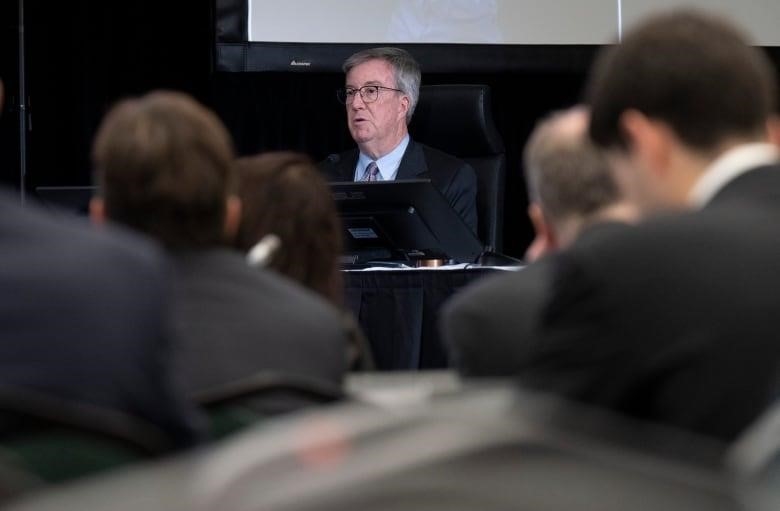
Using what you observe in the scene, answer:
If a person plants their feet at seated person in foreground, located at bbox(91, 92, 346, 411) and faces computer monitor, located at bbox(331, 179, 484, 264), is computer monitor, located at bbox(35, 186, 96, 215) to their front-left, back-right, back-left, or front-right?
front-left

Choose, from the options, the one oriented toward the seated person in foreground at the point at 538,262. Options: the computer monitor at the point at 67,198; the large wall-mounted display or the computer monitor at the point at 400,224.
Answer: the large wall-mounted display

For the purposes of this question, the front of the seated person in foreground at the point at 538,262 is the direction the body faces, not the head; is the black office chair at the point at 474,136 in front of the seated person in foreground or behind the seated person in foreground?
in front

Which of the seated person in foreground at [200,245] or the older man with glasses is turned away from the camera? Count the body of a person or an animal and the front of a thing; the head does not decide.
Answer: the seated person in foreground

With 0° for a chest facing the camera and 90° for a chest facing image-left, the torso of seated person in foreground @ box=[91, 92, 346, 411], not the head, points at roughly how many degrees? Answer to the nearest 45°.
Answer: approximately 180°

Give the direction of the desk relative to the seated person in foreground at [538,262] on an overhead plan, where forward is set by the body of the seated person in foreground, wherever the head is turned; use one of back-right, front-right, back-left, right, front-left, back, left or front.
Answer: front

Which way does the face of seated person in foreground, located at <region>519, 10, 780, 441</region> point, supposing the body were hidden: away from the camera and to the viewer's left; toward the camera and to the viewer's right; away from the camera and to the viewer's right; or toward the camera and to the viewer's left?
away from the camera and to the viewer's left

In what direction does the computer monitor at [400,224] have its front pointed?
away from the camera

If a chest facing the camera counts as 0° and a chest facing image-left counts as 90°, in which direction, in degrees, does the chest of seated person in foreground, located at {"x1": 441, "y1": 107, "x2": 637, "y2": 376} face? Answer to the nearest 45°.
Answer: approximately 180°

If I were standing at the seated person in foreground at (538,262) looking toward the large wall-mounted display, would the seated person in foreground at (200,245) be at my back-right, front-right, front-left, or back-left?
back-left

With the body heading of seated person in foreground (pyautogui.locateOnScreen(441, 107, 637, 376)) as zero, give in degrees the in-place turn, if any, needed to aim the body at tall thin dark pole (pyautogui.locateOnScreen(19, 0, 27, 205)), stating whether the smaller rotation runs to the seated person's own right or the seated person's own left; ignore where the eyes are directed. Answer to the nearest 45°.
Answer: approximately 45° to the seated person's own left

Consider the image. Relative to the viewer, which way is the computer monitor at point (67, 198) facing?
away from the camera

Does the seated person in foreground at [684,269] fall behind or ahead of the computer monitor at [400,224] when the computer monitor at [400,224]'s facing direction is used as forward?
behind

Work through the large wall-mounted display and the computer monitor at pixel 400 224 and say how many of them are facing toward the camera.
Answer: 1

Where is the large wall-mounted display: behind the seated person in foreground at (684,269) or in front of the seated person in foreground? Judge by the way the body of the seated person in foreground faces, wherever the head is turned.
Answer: in front

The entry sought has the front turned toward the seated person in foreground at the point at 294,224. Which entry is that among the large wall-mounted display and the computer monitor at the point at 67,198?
the large wall-mounted display

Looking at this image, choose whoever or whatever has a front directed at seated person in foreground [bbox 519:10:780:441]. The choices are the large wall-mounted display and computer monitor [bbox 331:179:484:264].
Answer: the large wall-mounted display

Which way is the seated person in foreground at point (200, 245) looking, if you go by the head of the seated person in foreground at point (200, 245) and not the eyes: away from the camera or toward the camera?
away from the camera
